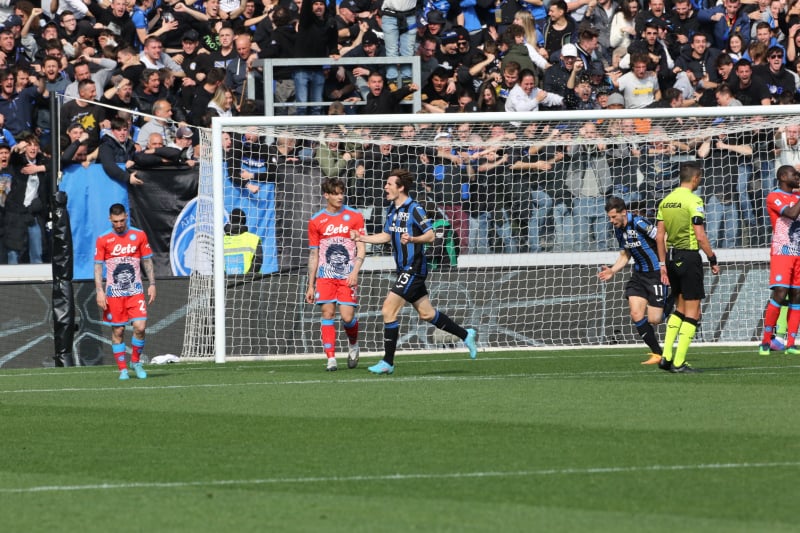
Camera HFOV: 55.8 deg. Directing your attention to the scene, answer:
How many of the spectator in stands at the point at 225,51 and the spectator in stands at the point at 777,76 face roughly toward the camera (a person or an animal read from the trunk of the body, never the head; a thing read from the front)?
2

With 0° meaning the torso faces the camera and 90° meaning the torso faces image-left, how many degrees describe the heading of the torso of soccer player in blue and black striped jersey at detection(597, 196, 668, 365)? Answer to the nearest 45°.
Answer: approximately 45°

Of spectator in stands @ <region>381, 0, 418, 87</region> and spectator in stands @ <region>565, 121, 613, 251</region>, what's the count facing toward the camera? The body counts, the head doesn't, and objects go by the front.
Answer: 2

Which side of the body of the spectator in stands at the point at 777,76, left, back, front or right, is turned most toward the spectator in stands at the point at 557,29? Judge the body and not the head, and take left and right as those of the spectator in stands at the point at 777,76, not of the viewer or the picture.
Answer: right

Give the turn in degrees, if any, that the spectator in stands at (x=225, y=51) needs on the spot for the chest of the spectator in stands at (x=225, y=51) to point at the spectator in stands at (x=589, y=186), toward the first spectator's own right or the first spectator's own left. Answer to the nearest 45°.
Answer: approximately 45° to the first spectator's own left
